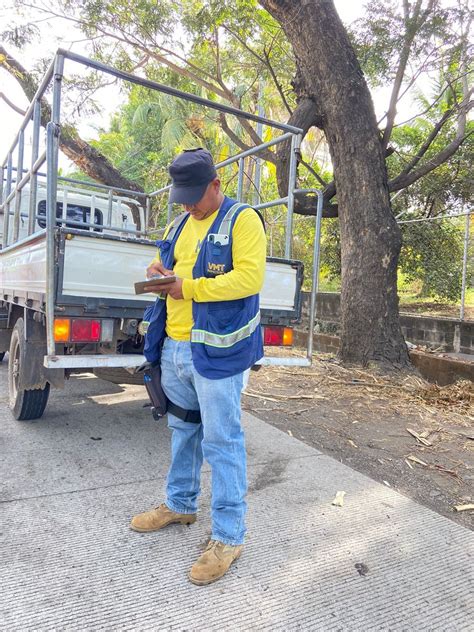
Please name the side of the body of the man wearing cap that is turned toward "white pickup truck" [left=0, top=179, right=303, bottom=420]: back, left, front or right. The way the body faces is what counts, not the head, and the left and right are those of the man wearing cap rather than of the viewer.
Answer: right

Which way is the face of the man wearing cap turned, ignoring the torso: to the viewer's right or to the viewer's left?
to the viewer's left

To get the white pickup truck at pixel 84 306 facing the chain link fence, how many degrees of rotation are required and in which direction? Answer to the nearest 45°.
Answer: approximately 90° to its right

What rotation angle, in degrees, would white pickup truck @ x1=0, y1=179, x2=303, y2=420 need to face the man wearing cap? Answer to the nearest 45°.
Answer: approximately 180°

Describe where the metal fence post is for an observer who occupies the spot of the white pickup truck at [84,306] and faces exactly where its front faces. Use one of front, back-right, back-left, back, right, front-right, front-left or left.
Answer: right

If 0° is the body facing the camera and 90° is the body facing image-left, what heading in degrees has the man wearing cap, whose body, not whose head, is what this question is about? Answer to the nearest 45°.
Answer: approximately 45°

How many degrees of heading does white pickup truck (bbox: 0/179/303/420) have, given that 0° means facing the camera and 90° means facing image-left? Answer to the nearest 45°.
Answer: approximately 135°

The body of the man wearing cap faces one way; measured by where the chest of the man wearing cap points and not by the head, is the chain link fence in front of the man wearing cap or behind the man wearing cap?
behind
